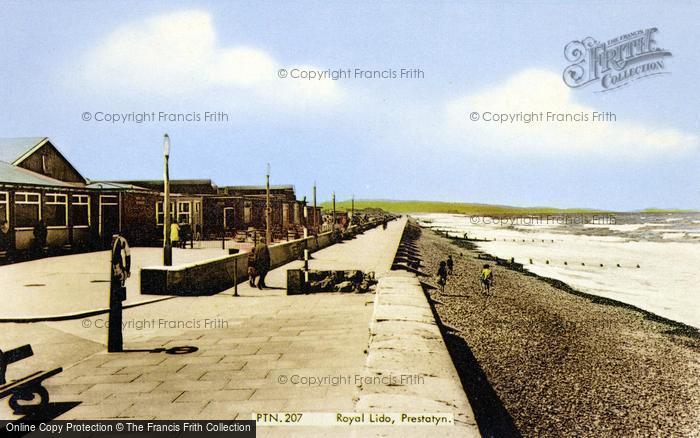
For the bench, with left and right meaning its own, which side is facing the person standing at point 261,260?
left

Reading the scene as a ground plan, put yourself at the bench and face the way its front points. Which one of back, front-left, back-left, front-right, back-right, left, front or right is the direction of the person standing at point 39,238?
back-left

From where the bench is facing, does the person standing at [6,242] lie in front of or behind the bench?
behind

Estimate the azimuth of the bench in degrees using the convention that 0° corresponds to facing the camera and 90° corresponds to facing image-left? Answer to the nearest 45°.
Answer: approximately 315°

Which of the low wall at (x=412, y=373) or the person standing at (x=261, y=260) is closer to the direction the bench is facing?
the low wall

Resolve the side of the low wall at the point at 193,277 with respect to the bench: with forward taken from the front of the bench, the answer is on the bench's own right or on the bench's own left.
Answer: on the bench's own left
